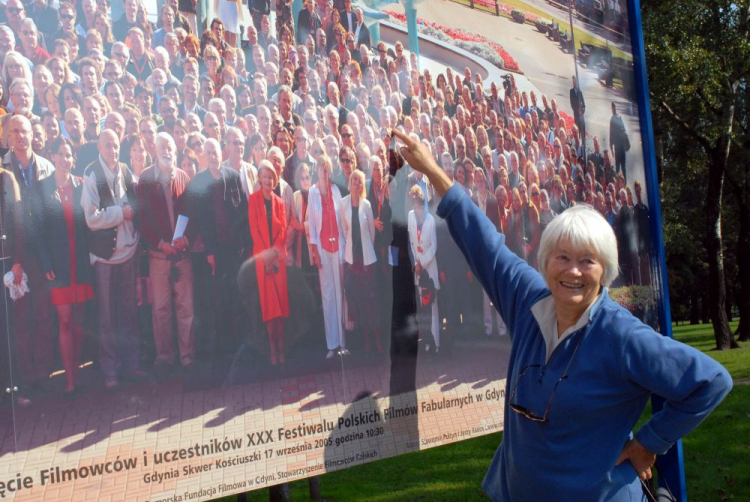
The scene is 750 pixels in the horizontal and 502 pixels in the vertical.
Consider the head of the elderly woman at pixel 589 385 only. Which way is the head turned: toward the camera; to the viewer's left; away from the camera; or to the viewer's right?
toward the camera

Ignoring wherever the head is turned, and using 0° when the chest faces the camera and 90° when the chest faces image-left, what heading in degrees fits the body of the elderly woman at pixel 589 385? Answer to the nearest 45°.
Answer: approximately 45°

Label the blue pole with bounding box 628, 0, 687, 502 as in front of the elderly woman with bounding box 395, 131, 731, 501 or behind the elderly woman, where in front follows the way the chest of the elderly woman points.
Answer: behind

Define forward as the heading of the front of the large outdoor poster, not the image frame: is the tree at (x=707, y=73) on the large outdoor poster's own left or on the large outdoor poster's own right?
on the large outdoor poster's own left

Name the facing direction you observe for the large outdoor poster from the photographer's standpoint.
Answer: facing the viewer and to the right of the viewer

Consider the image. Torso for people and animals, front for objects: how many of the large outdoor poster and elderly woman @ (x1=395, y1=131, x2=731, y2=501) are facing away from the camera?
0

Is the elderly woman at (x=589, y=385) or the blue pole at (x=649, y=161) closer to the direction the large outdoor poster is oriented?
the elderly woman

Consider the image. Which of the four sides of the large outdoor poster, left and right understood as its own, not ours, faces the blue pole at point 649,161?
left
